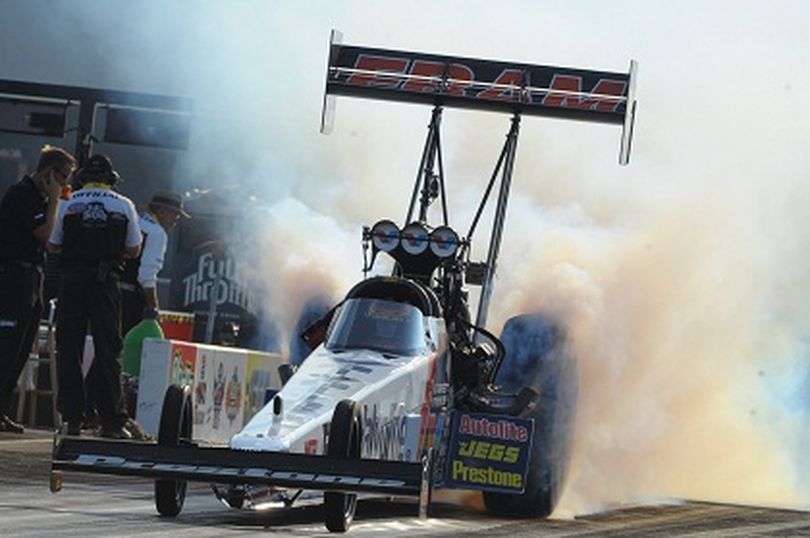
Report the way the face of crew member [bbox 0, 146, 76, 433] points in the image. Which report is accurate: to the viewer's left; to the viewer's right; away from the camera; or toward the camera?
to the viewer's right

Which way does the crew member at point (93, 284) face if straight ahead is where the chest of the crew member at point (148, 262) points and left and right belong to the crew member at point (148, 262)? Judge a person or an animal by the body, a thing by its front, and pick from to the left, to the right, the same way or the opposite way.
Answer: to the left

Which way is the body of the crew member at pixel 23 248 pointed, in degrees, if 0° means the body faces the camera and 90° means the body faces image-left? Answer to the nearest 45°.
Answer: approximately 270°

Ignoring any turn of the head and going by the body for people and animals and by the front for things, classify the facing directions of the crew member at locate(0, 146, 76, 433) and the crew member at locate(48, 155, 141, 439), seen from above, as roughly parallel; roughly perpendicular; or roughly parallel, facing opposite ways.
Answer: roughly perpendicular

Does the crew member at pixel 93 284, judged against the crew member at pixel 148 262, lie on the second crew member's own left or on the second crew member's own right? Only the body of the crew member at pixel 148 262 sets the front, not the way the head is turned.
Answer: on the second crew member's own right

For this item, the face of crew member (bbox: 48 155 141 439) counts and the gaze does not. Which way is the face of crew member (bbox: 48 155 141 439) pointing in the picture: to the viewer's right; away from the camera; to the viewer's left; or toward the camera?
away from the camera

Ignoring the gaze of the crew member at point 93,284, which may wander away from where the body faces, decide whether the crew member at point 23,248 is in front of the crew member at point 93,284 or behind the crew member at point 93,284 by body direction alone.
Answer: in front

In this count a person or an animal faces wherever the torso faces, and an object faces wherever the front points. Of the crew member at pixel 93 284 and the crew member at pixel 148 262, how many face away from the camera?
1

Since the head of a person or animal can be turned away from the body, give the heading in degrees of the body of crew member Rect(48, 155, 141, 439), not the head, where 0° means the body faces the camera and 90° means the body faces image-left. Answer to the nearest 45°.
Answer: approximately 180°

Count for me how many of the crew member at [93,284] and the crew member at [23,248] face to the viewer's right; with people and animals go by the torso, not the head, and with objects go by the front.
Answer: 1

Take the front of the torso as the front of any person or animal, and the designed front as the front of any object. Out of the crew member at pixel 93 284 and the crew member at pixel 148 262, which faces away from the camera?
the crew member at pixel 93 284

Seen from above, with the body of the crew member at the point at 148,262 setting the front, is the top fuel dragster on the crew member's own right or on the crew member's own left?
on the crew member's own right

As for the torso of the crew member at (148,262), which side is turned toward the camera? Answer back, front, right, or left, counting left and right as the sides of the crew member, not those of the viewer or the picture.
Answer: right
